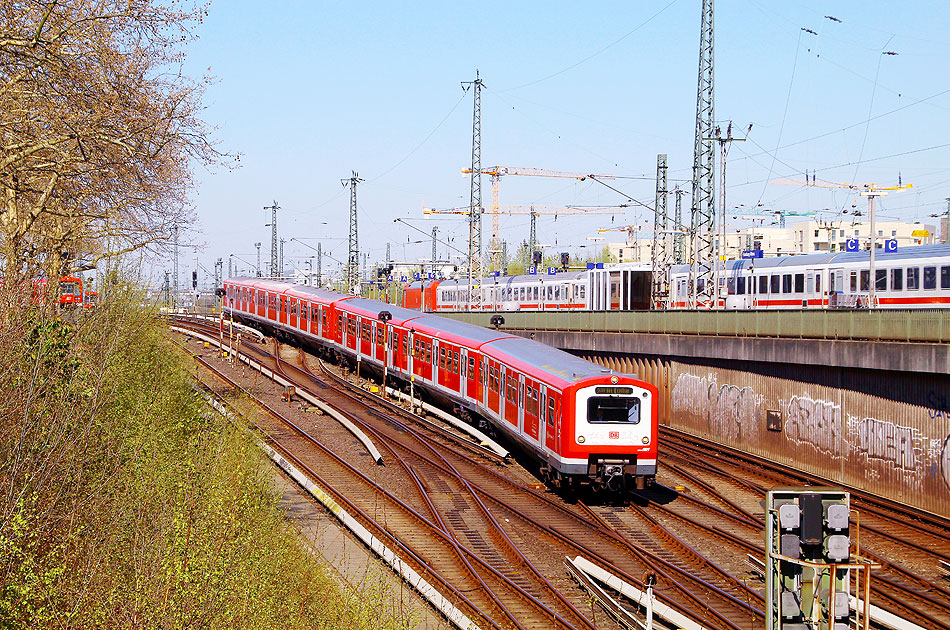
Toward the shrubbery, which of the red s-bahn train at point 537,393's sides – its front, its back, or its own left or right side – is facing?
right

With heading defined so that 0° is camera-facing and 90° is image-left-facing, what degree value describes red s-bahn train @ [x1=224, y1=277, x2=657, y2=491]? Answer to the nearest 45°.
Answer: approximately 315°

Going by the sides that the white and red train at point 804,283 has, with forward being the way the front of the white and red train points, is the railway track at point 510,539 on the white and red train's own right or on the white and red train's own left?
on the white and red train's own left

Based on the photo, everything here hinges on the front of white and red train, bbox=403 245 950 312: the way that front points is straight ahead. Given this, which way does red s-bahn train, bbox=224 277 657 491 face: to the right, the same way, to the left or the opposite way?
the opposite way

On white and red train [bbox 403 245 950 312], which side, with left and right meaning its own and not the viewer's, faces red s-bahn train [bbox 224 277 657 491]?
left

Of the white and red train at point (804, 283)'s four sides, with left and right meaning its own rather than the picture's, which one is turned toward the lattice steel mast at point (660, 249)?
front

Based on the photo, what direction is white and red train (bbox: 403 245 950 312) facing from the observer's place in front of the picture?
facing away from the viewer and to the left of the viewer

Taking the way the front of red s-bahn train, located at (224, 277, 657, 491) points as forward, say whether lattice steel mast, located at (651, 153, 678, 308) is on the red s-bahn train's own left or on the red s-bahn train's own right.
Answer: on the red s-bahn train's own left

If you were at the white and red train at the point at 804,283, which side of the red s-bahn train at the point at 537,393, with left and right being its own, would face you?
left

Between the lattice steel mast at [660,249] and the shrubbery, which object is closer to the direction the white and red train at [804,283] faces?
the lattice steel mast
